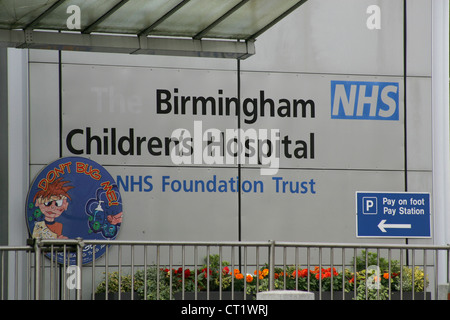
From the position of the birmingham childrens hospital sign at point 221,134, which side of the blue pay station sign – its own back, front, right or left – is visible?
right

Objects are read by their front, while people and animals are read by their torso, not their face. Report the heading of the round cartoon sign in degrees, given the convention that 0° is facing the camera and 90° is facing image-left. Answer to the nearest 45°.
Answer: approximately 0°

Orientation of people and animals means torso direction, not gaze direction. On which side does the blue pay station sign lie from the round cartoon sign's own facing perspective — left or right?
on its left

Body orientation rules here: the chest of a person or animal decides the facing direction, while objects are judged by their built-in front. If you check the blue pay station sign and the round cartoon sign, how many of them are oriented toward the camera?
2

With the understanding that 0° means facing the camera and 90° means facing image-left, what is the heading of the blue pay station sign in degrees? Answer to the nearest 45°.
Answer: approximately 0°
